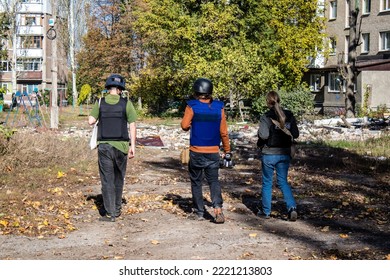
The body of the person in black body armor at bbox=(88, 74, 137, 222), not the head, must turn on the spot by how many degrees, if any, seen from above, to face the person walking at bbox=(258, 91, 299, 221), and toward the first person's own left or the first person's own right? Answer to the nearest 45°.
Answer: approximately 90° to the first person's own right

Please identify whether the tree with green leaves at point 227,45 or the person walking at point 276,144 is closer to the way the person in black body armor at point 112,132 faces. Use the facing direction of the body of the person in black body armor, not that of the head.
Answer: the tree with green leaves

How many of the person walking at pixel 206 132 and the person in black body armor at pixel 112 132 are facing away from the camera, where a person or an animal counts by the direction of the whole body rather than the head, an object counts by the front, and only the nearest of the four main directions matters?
2

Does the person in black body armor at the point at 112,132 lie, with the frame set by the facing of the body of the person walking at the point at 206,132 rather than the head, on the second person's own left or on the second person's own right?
on the second person's own left

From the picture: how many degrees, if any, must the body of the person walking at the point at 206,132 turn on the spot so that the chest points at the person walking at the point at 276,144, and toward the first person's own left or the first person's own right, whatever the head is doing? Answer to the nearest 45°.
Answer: approximately 90° to the first person's own right

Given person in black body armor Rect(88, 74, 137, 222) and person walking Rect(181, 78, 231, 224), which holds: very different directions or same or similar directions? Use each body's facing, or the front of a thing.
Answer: same or similar directions

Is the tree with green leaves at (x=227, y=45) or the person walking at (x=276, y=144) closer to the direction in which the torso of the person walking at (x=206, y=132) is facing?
the tree with green leaves

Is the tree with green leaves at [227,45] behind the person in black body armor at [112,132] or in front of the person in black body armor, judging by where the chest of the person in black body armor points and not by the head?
in front

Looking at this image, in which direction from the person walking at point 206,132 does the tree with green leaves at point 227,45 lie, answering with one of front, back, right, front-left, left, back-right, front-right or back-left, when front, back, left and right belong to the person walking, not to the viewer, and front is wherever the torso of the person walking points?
front

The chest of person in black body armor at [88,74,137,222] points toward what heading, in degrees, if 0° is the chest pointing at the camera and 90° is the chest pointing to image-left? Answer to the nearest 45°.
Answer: approximately 180°

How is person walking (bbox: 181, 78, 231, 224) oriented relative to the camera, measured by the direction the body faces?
away from the camera

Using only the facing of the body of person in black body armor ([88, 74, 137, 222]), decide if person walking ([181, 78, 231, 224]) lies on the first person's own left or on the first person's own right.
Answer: on the first person's own right
